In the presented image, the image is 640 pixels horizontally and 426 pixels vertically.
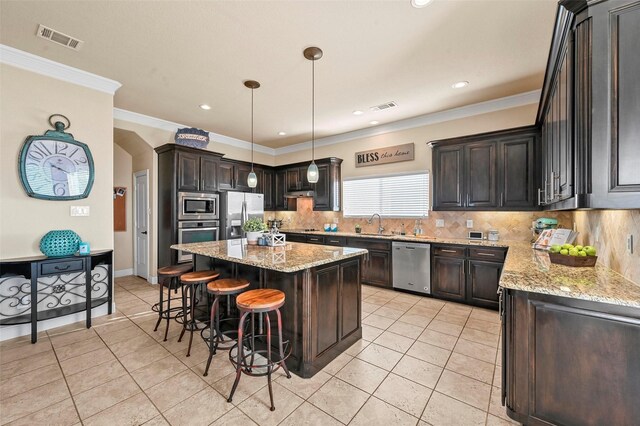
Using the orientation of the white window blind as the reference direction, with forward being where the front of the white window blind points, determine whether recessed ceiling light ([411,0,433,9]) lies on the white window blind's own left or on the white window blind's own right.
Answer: on the white window blind's own left

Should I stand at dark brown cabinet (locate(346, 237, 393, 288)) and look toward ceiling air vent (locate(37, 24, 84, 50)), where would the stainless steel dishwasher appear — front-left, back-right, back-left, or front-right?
back-left

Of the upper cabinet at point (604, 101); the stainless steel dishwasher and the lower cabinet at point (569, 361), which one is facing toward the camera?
the stainless steel dishwasher

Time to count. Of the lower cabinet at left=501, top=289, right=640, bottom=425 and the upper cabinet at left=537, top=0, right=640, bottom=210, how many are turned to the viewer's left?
2

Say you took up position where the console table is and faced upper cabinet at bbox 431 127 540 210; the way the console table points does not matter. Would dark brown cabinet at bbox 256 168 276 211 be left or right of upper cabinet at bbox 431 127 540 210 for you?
left

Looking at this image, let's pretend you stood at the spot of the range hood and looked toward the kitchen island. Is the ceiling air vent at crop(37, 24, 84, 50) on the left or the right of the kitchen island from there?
right

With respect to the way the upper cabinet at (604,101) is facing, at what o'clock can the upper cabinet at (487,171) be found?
the upper cabinet at (487,171) is roughly at 2 o'clock from the upper cabinet at (604,101).

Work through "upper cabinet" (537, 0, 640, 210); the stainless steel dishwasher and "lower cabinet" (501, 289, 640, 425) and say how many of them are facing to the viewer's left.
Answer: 2

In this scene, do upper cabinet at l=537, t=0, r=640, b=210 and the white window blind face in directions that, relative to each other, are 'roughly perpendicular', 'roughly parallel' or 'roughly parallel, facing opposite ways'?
roughly perpendicular

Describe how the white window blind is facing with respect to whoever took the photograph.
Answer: facing the viewer and to the left of the viewer

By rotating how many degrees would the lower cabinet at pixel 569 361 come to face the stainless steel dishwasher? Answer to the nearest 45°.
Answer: approximately 45° to its right

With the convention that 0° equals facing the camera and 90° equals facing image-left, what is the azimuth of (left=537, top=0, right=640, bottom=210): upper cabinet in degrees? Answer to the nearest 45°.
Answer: approximately 90°

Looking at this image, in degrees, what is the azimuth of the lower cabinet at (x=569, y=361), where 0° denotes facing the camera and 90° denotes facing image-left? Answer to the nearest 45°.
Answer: approximately 90°

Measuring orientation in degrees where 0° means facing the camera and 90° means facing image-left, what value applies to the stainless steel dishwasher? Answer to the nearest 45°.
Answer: approximately 0°
